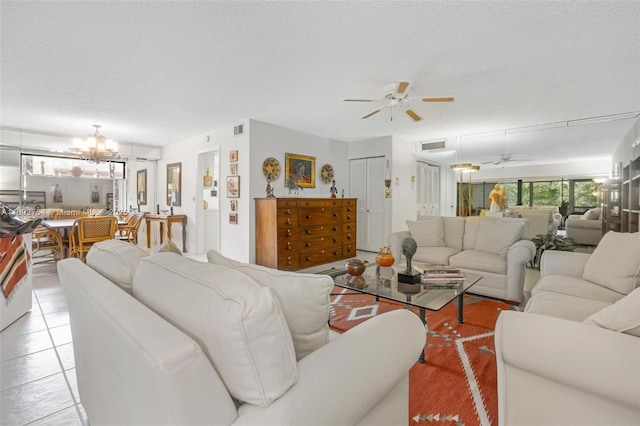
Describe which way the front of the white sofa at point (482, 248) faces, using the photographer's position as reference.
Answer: facing the viewer and to the left of the viewer

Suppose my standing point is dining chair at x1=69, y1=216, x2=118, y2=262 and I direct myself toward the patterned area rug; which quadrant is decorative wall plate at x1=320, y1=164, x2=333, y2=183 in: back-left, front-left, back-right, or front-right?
front-left

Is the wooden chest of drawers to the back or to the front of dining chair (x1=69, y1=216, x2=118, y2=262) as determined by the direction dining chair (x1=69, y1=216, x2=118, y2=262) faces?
to the back

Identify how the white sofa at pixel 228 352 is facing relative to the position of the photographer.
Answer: facing away from the viewer and to the right of the viewer

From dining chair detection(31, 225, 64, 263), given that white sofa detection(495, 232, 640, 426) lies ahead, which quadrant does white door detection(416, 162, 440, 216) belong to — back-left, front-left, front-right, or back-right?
front-left

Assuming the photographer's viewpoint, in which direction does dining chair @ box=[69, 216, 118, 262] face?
facing away from the viewer and to the left of the viewer

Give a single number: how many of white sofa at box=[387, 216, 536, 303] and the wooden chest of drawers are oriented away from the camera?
0

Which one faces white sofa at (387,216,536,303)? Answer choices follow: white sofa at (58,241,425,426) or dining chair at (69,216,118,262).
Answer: white sofa at (58,241,425,426)

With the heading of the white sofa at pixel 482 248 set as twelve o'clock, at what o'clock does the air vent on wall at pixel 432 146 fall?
The air vent on wall is roughly at 4 o'clock from the white sofa.

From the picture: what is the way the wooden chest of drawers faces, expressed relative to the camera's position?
facing the viewer and to the right of the viewer

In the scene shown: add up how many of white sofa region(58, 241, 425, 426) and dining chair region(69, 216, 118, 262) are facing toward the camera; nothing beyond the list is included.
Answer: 0

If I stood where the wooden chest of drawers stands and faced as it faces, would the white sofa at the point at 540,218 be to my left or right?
on my left
